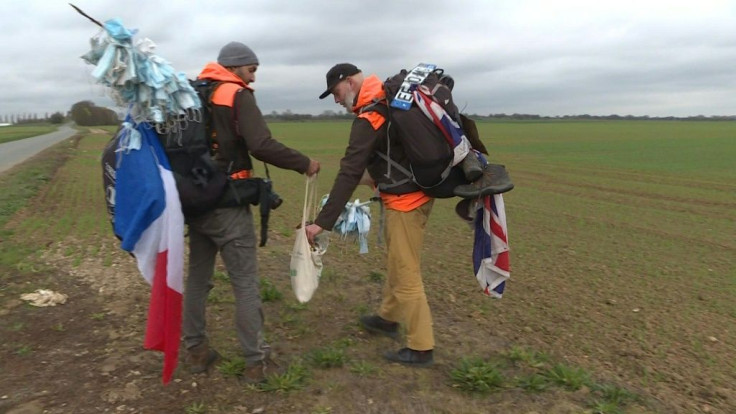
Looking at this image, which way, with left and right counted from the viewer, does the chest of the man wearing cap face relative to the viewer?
facing to the left of the viewer

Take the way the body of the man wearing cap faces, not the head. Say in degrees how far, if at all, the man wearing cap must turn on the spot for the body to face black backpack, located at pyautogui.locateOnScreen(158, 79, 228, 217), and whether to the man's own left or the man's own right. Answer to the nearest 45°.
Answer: approximately 45° to the man's own left

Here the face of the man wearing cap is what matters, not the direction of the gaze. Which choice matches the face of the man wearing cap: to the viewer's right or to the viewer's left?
to the viewer's left

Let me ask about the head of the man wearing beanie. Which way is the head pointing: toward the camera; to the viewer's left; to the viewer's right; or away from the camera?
to the viewer's right

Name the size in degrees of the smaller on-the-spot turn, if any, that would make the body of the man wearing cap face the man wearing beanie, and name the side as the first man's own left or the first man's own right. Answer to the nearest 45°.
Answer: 0° — they already face them
